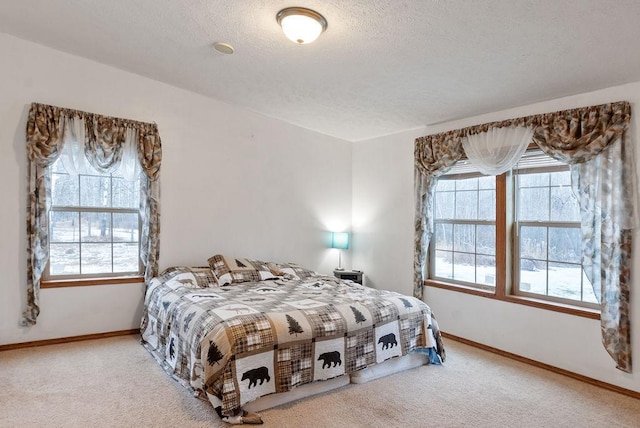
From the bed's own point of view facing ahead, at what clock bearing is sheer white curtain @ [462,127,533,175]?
The sheer white curtain is roughly at 10 o'clock from the bed.

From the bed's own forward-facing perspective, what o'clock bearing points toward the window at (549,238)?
The window is roughly at 10 o'clock from the bed.

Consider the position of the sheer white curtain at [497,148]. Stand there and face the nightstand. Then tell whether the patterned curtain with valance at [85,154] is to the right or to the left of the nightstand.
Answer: left

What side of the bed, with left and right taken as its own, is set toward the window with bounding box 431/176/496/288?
left

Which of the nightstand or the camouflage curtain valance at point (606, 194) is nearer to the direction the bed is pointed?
the camouflage curtain valance

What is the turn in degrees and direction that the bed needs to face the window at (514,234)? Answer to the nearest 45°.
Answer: approximately 45° to its left

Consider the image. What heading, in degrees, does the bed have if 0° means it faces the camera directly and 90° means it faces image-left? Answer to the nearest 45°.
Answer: approximately 315°

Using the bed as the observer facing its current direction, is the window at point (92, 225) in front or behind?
behind
